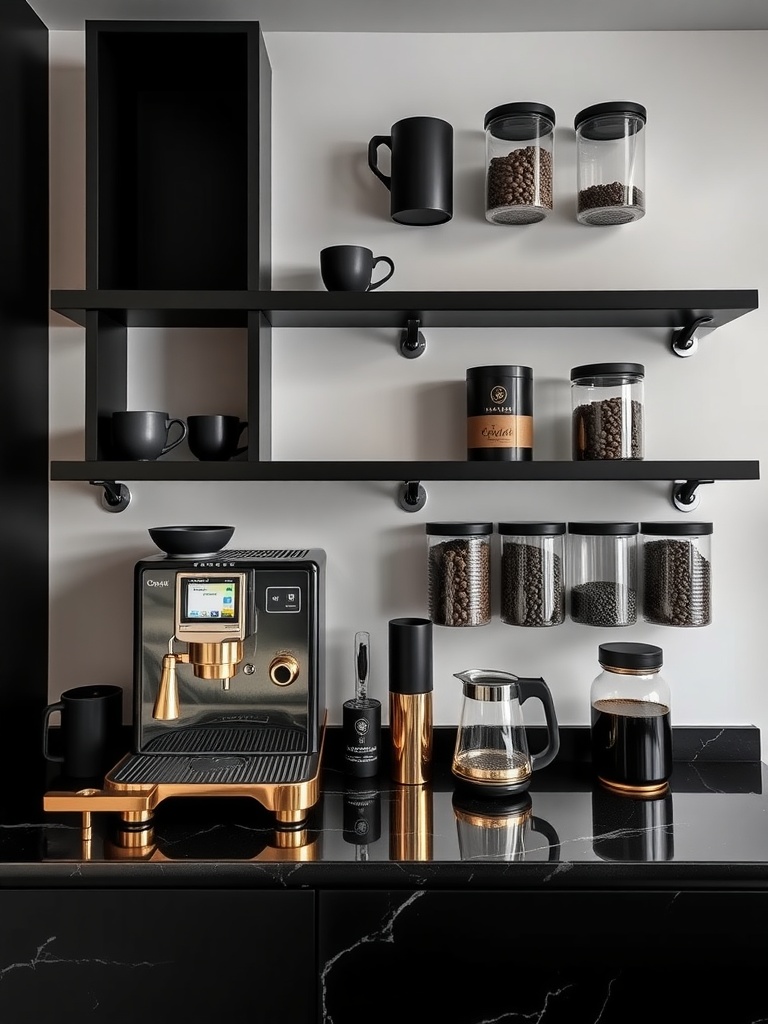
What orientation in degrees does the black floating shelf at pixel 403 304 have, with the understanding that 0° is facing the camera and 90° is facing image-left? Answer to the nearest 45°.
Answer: approximately 0°

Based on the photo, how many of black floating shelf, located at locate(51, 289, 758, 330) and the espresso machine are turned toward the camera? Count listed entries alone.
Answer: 2

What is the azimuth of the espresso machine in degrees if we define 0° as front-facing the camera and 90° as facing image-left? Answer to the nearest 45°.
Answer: approximately 0°

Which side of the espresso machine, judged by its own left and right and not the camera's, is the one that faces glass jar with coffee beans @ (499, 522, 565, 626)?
left

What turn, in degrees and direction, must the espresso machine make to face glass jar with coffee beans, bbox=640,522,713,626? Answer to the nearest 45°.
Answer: approximately 90° to its left
